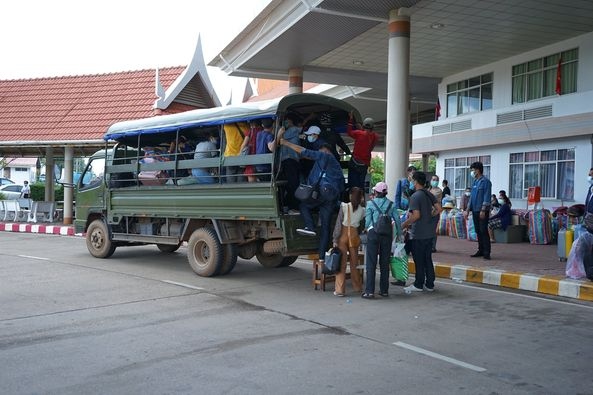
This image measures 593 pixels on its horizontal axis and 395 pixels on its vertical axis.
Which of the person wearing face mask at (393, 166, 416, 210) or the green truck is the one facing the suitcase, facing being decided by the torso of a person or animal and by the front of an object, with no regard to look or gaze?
the person wearing face mask

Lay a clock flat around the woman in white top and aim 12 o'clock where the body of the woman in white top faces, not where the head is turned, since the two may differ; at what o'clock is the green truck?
The green truck is roughly at 10 o'clock from the woman in white top.

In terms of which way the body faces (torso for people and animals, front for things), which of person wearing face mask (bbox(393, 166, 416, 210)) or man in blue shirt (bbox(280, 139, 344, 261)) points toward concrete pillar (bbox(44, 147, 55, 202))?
the man in blue shirt

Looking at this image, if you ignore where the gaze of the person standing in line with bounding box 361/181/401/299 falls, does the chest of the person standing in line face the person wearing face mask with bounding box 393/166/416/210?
yes

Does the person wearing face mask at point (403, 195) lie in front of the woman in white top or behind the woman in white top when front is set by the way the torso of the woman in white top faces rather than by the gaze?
in front

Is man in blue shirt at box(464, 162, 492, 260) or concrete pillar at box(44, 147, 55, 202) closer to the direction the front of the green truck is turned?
the concrete pillar

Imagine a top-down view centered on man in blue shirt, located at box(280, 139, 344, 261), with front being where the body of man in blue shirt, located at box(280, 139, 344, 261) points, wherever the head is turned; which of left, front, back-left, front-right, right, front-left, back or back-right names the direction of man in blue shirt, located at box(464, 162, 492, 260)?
right

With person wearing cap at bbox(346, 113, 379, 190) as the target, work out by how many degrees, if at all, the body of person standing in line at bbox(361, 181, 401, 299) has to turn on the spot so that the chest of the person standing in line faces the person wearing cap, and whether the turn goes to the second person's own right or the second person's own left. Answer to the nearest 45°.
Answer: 0° — they already face them

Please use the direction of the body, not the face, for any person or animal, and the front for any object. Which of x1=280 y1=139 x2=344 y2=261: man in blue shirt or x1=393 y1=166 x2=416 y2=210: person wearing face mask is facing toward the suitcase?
the person wearing face mask

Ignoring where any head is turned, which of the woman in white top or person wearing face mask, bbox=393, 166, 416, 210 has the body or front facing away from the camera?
the woman in white top

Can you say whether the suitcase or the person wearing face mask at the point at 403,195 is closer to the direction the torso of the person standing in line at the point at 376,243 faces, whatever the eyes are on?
the person wearing face mask

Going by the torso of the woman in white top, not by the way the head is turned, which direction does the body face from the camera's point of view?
away from the camera

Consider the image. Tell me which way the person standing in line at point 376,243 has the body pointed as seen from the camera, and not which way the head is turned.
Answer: away from the camera
